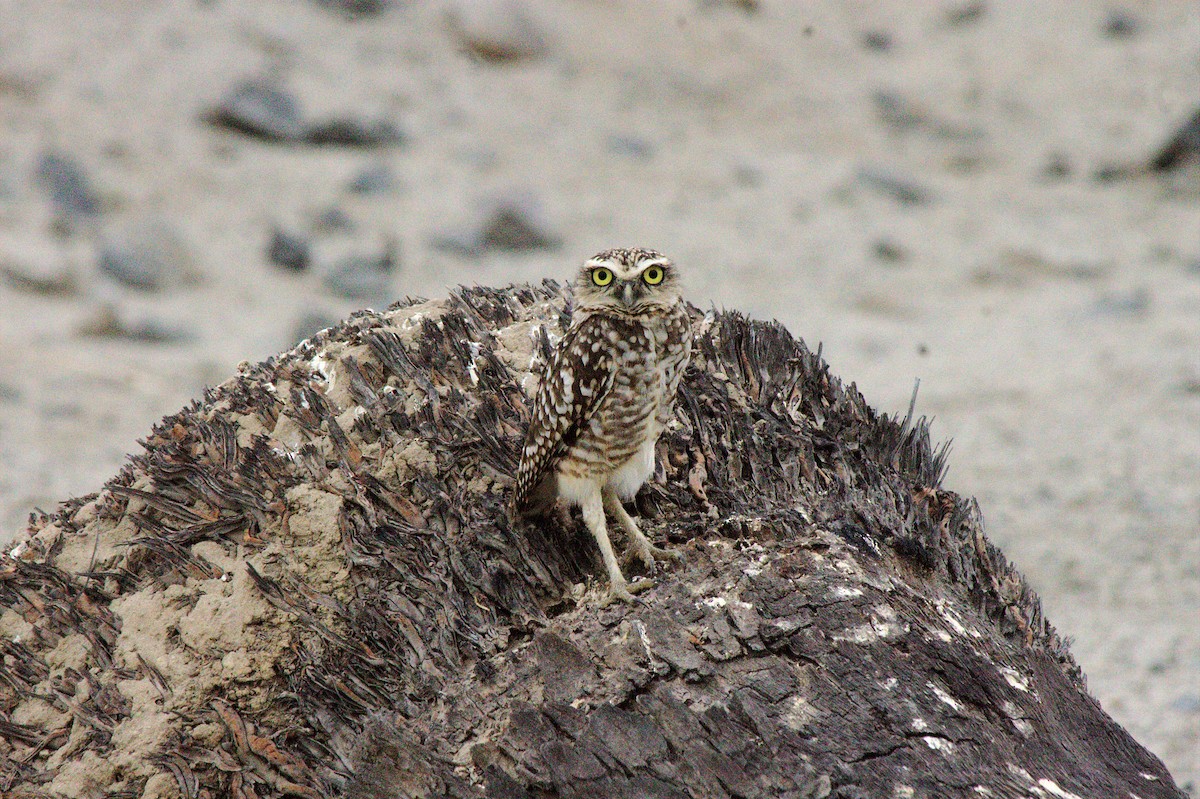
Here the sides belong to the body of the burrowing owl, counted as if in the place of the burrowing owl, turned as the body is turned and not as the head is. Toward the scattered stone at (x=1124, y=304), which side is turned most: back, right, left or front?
left

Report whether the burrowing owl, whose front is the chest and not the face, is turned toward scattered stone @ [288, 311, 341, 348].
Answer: no

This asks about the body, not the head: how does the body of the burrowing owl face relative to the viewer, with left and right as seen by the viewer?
facing the viewer and to the right of the viewer

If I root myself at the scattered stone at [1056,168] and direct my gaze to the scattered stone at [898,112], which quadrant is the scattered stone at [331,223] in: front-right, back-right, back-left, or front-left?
front-left

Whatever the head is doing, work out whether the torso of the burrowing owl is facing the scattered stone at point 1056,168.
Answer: no

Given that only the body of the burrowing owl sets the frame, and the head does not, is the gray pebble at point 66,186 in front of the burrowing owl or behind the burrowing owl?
behind

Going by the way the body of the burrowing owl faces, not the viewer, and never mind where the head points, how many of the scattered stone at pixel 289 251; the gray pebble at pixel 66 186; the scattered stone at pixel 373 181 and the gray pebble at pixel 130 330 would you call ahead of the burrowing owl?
0

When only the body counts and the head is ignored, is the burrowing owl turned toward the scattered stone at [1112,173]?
no

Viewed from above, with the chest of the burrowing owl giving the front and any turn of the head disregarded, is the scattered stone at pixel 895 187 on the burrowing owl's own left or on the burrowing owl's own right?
on the burrowing owl's own left

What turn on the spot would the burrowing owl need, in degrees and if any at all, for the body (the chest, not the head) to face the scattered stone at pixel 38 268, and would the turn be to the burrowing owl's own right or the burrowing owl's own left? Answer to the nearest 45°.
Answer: approximately 180°

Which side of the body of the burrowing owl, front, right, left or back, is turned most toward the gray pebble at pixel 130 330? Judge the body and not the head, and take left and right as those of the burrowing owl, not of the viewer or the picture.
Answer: back

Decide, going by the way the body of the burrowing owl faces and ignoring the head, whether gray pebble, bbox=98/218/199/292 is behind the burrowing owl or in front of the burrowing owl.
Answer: behind

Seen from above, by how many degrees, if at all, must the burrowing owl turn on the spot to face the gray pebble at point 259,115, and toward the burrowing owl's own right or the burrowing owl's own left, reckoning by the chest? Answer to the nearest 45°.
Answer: approximately 180°

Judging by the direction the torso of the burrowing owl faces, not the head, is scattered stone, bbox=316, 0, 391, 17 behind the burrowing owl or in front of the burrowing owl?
behind
